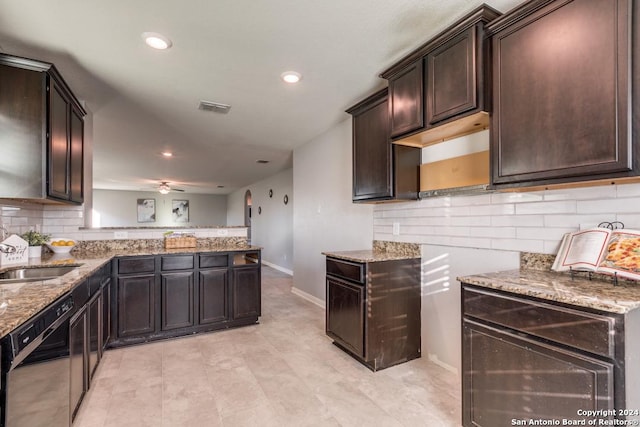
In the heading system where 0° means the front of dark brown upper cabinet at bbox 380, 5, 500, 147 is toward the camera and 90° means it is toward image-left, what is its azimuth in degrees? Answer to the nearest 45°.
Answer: approximately 45°

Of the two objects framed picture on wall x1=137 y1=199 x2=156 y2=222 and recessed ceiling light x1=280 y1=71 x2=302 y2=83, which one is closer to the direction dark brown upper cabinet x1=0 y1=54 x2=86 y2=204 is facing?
the recessed ceiling light

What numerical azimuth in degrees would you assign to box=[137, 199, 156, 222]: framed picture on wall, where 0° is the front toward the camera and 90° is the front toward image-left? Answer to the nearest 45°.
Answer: approximately 0°

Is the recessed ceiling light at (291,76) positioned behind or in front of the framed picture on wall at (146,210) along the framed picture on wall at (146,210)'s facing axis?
in front

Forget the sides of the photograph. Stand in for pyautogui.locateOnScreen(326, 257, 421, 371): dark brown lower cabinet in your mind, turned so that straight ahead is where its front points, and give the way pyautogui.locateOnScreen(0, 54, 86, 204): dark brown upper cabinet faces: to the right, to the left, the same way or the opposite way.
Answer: the opposite way

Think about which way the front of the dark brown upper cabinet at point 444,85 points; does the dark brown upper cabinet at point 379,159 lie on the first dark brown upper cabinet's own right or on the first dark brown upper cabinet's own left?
on the first dark brown upper cabinet's own right

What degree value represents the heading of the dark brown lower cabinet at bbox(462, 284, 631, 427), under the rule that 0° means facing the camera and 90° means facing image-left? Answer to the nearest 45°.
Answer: approximately 45°

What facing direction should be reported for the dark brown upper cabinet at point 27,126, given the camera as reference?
facing to the right of the viewer
